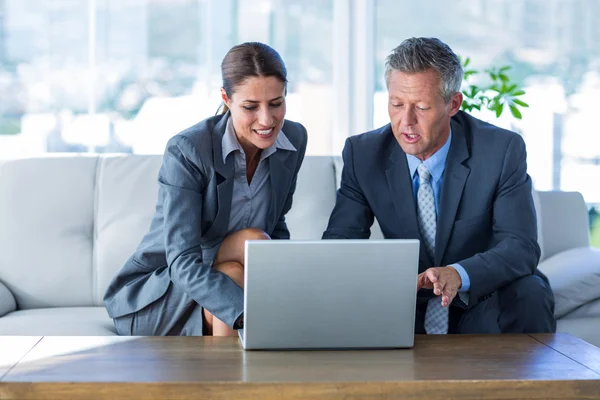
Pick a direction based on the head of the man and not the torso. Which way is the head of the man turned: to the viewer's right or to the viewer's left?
to the viewer's left

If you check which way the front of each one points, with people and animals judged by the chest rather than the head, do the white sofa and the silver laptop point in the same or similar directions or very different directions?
very different directions

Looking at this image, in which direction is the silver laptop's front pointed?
away from the camera

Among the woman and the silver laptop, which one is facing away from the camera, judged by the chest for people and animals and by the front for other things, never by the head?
the silver laptop

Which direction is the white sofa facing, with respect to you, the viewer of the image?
facing the viewer

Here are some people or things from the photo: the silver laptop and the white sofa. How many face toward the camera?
1

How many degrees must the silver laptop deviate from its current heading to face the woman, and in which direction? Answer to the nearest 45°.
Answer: approximately 45° to its left
